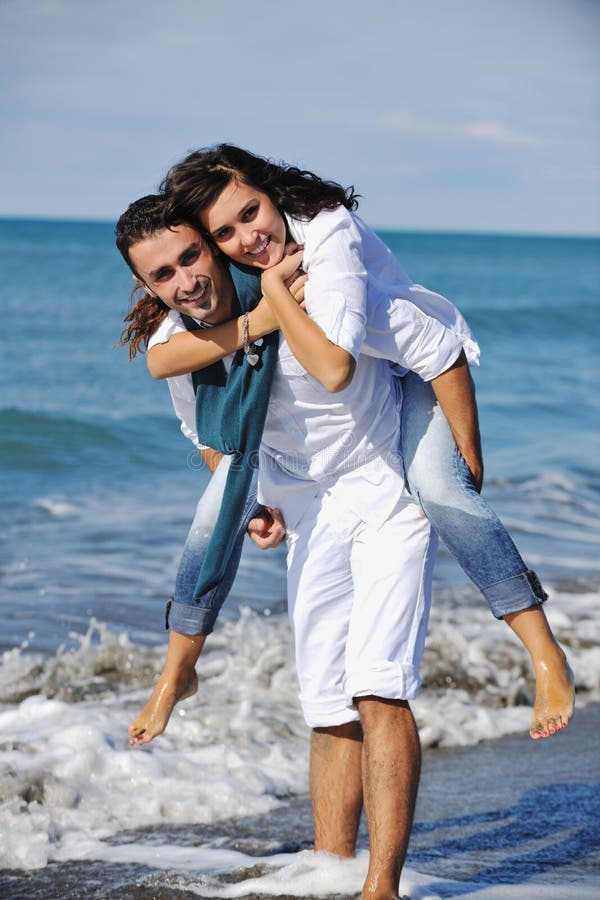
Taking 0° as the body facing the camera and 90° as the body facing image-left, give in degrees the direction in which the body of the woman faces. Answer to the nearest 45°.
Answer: approximately 45°
